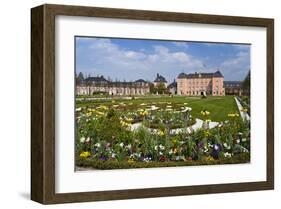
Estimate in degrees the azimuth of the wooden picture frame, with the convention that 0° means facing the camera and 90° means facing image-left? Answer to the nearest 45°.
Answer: approximately 315°
